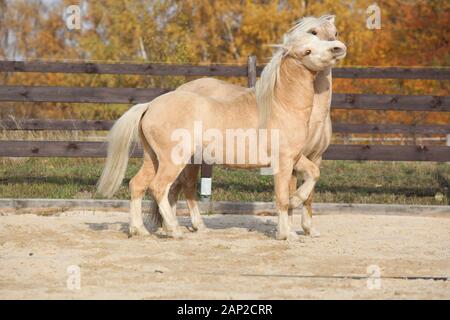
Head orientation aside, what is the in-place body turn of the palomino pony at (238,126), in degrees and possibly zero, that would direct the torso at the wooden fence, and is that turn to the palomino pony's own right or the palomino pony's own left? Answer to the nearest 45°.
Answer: approximately 90° to the palomino pony's own left

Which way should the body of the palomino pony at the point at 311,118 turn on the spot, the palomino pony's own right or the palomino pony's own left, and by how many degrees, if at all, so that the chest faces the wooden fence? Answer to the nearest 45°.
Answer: approximately 135° to the palomino pony's own left

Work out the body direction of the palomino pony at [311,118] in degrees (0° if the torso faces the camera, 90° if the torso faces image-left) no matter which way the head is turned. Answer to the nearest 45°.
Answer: approximately 270°

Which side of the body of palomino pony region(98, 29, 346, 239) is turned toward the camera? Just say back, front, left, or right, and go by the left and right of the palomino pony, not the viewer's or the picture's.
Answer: right
